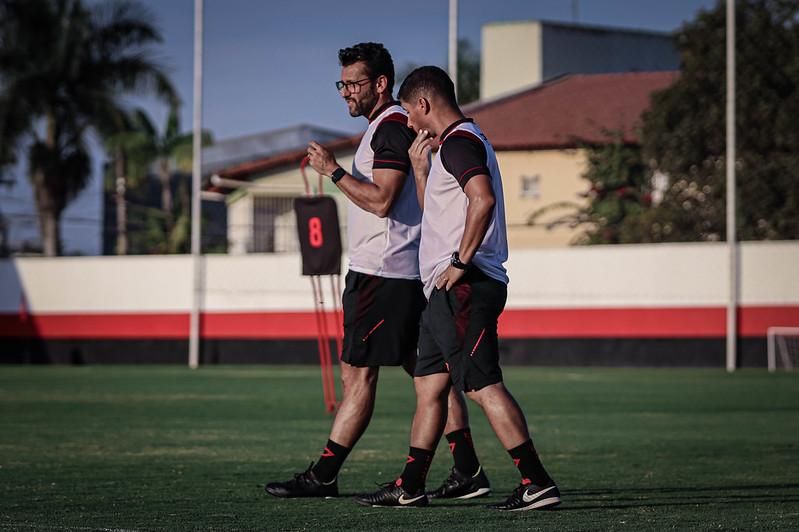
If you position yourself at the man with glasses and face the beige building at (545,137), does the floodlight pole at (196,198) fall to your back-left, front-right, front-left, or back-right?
front-left

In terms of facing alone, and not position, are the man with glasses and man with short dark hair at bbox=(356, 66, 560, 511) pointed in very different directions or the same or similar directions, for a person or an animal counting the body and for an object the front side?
same or similar directions

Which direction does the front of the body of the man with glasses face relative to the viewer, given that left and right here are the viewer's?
facing to the left of the viewer

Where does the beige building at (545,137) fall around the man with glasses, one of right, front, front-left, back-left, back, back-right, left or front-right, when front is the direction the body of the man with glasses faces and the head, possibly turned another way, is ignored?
right

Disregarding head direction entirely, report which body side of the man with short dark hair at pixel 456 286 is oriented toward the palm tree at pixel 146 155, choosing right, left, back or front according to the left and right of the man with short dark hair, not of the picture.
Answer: right

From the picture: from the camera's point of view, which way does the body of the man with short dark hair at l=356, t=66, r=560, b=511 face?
to the viewer's left

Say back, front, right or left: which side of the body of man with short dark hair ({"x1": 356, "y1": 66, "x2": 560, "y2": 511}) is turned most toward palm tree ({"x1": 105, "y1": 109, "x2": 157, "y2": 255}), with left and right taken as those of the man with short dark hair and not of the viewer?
right

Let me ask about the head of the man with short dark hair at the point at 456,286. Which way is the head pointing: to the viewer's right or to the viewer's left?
to the viewer's left

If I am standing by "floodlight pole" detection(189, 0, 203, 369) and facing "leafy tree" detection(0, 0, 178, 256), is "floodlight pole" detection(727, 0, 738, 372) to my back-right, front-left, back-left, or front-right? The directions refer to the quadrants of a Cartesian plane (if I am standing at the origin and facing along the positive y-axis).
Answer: back-right

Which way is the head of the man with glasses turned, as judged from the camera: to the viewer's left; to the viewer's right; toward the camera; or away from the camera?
to the viewer's left
